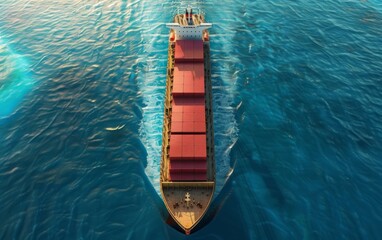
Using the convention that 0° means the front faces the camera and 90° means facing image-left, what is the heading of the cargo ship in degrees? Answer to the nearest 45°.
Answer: approximately 0°
